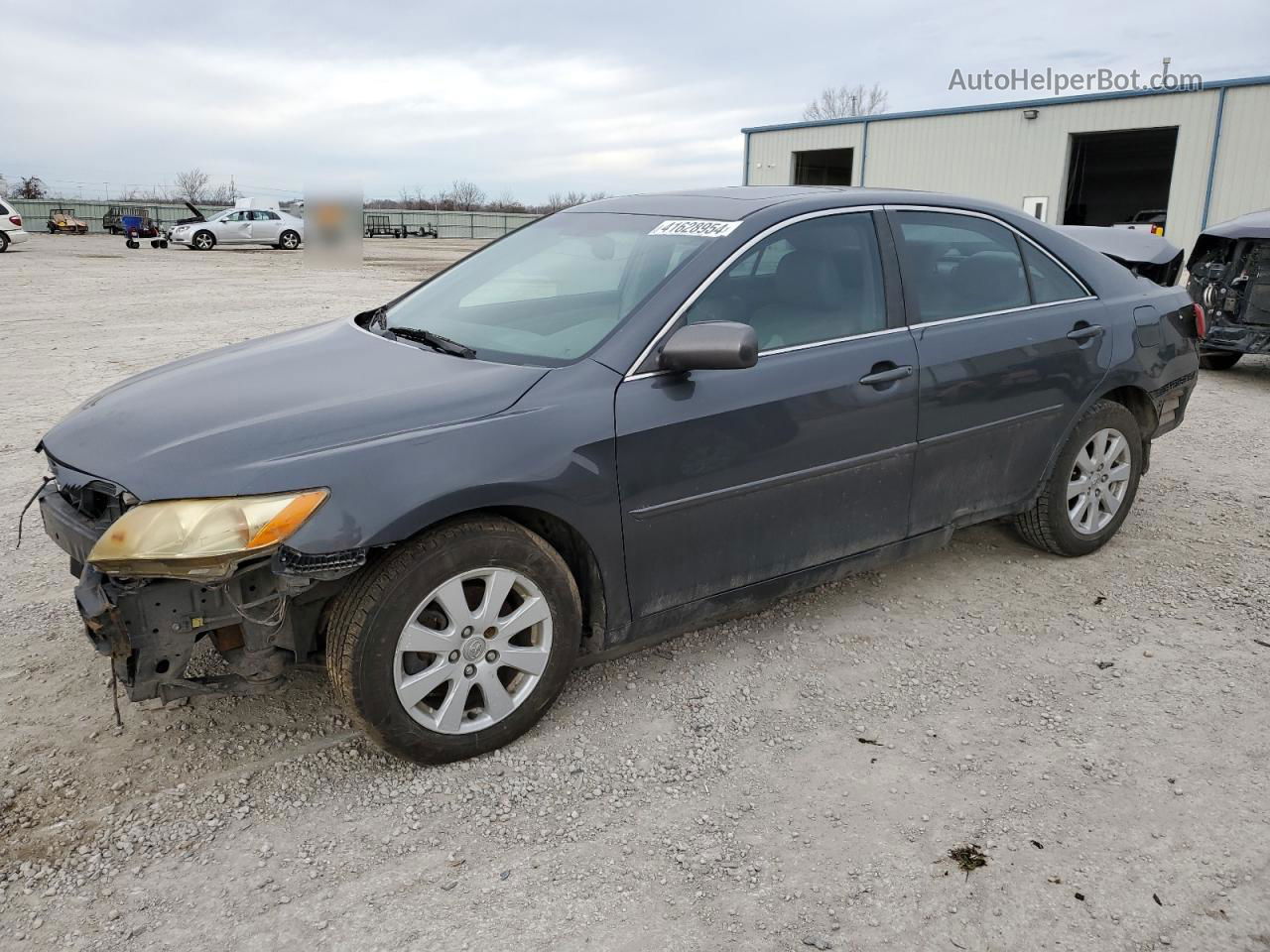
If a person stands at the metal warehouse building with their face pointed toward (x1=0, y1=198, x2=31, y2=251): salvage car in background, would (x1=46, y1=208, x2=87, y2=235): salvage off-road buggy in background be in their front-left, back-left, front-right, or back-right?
front-right

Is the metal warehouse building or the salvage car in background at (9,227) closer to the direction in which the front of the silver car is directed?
the salvage car in background

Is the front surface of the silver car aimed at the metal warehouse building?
no

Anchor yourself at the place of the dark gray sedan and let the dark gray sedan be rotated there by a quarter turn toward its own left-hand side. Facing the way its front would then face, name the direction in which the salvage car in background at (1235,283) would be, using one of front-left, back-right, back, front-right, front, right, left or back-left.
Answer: left

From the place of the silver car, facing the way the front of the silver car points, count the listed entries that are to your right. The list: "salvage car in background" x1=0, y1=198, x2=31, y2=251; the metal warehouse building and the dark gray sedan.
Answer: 0

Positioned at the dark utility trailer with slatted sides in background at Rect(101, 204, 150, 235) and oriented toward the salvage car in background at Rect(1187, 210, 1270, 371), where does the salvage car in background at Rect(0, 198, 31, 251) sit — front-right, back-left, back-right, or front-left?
front-right

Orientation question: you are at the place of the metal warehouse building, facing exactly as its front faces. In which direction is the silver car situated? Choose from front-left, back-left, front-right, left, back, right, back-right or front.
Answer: front-right

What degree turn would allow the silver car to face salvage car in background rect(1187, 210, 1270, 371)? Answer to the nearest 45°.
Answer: approximately 90° to its left

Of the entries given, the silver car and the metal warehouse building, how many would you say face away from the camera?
0

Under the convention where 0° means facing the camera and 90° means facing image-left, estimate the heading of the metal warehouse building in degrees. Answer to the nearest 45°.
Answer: approximately 45°

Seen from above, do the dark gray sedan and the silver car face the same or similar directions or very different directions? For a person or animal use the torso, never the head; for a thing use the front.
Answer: same or similar directions

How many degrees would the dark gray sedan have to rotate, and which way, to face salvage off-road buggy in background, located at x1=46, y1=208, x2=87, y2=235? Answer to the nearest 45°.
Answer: approximately 90° to its right

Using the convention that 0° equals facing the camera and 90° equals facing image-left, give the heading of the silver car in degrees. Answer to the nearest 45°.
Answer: approximately 90°

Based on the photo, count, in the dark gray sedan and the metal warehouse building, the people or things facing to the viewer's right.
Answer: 0

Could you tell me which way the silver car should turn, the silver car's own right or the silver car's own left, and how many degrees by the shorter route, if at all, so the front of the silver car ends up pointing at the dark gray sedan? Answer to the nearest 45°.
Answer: approximately 90° to the silver car's own left

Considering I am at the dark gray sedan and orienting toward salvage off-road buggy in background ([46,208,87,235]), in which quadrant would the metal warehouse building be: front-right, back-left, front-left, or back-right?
front-right

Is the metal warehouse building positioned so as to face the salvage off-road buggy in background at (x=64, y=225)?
no

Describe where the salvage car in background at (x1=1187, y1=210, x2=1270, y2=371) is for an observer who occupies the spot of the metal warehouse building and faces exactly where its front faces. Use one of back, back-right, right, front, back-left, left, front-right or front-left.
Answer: front-left

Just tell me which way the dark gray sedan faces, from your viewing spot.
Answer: facing the viewer and to the left of the viewer
